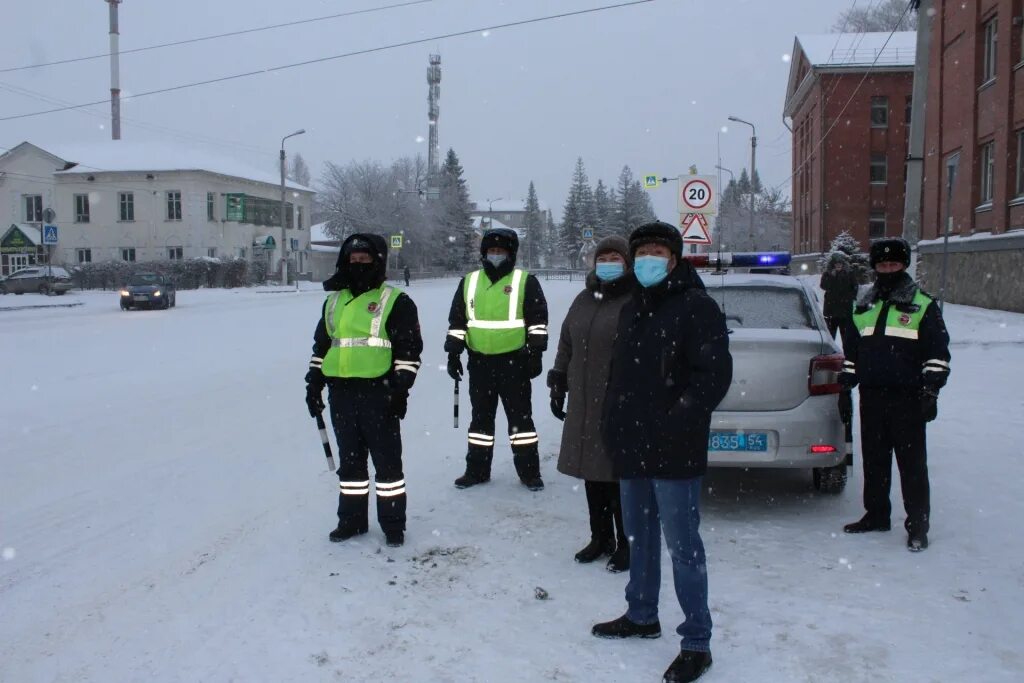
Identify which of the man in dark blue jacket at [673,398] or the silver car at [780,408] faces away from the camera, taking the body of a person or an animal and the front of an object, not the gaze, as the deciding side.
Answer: the silver car

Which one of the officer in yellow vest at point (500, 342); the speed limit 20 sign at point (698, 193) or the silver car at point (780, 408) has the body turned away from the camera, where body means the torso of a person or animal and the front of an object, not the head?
the silver car

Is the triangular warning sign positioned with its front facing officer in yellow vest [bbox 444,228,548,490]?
yes

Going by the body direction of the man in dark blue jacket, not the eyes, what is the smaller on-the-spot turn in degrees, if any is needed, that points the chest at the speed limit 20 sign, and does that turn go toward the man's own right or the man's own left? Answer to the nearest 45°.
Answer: approximately 135° to the man's own right

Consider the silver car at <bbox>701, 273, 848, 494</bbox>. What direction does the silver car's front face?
away from the camera

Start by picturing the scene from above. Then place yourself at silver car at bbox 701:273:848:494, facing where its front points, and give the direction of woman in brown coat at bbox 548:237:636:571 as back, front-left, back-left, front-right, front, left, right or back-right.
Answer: back-left

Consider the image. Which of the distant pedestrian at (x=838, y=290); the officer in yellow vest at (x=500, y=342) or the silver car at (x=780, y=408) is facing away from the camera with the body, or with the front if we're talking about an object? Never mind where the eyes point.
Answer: the silver car

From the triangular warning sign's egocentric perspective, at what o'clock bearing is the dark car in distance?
The dark car in distance is roughly at 4 o'clock from the triangular warning sign.
